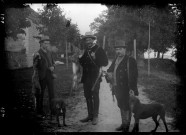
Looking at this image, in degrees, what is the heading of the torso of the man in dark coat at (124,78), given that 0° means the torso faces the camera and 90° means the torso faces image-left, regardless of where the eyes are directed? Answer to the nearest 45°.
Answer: approximately 45°

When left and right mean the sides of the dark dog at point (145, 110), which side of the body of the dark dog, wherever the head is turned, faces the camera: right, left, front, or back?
left

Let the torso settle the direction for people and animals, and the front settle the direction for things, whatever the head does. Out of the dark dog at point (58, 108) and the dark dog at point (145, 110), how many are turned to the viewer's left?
1

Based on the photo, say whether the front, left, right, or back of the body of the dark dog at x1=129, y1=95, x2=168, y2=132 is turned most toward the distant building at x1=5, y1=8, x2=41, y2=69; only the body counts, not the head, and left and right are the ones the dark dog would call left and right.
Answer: right

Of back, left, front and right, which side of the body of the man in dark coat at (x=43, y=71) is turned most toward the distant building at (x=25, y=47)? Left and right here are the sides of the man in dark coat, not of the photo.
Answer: back

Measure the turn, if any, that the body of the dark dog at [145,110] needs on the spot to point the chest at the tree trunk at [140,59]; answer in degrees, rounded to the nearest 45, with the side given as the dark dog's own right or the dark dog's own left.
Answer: approximately 90° to the dark dog's own right
